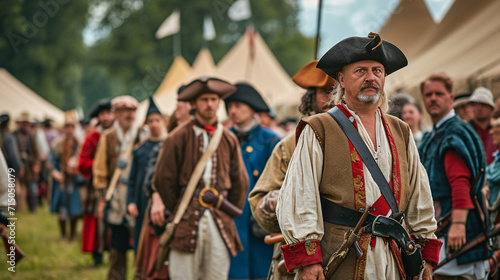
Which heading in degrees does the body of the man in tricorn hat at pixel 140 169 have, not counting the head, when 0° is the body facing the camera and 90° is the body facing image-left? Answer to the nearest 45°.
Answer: approximately 0°

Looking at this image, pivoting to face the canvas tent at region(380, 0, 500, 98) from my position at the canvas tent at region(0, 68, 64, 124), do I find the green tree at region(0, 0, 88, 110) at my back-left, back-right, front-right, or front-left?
back-left

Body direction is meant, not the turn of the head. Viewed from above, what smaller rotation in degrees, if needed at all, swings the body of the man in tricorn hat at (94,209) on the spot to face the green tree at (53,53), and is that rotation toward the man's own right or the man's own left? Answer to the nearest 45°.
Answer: approximately 135° to the man's own left

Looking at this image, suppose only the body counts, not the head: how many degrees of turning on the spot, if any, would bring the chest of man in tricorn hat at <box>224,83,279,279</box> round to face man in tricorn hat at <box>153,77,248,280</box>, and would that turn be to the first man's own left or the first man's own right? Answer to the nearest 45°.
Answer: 0° — they already face them

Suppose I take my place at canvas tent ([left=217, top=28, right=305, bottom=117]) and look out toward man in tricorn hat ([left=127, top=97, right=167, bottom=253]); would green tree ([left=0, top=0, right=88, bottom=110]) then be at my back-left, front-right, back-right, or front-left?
back-right
